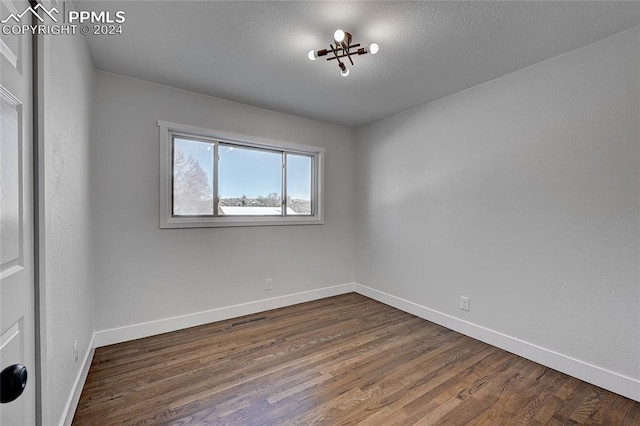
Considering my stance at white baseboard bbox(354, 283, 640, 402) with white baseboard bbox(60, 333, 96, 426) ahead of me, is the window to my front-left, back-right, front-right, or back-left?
front-right

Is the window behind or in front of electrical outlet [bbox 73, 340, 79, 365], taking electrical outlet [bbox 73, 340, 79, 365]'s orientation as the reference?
in front

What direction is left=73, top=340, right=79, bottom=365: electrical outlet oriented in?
to the viewer's right

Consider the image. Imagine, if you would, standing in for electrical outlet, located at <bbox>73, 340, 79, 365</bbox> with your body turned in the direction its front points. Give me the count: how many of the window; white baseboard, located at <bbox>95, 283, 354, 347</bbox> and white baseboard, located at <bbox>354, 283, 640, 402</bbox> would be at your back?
0

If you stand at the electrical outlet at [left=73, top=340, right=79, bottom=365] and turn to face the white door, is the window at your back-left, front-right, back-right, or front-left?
back-left

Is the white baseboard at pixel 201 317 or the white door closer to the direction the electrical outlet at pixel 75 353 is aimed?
the white baseboard

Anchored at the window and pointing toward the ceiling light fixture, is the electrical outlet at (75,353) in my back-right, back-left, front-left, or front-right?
front-right

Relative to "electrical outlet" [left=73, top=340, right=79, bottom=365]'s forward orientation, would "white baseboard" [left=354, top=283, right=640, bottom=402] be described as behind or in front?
in front

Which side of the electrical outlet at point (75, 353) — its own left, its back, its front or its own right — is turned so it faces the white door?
right

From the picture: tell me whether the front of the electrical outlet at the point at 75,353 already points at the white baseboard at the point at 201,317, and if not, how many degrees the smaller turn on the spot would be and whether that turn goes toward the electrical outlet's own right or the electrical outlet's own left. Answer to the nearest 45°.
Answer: approximately 45° to the electrical outlet's own left
